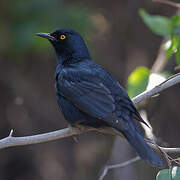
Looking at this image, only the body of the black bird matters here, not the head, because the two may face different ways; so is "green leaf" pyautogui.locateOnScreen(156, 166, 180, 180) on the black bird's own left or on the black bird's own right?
on the black bird's own left

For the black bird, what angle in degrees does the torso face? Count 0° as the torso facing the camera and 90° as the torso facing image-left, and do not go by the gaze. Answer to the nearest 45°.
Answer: approximately 90°

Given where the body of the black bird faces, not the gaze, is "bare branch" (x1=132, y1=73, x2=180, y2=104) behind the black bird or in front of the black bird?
behind

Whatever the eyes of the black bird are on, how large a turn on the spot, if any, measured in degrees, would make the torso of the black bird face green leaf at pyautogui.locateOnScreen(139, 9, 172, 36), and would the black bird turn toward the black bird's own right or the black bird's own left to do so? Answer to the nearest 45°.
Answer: approximately 135° to the black bird's own right
